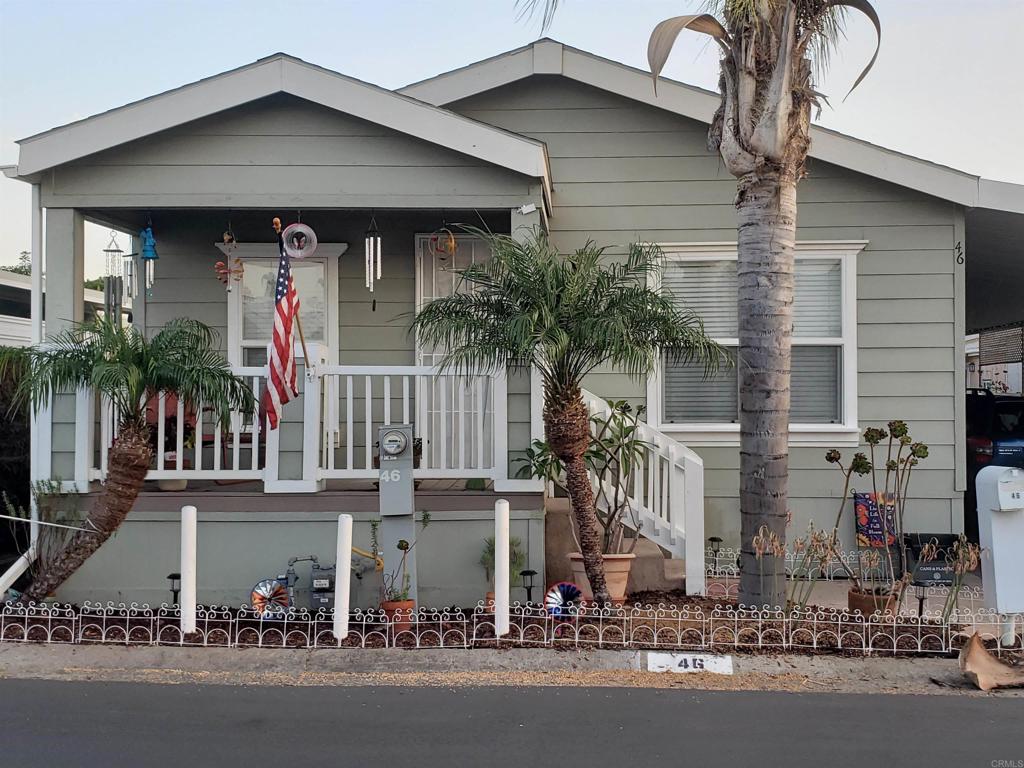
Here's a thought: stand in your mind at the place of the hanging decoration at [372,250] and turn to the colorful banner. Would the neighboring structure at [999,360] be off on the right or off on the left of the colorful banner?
left

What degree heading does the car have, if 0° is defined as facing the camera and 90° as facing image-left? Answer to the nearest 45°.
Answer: approximately 180°

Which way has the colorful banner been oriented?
toward the camera

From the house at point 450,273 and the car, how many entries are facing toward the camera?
1

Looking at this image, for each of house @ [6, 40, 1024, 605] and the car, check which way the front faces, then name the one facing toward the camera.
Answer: the house

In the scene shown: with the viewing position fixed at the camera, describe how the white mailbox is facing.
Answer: facing the viewer

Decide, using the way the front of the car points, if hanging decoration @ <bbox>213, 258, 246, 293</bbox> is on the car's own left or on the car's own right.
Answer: on the car's own left

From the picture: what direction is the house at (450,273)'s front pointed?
toward the camera

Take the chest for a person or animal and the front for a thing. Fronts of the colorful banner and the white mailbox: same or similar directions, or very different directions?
same or similar directions

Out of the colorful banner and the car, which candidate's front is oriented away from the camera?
the car

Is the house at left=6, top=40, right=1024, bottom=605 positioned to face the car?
no

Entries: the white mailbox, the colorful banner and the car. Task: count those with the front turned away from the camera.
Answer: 1

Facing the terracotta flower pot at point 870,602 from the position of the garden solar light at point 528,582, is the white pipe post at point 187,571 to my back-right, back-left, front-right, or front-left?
back-right
